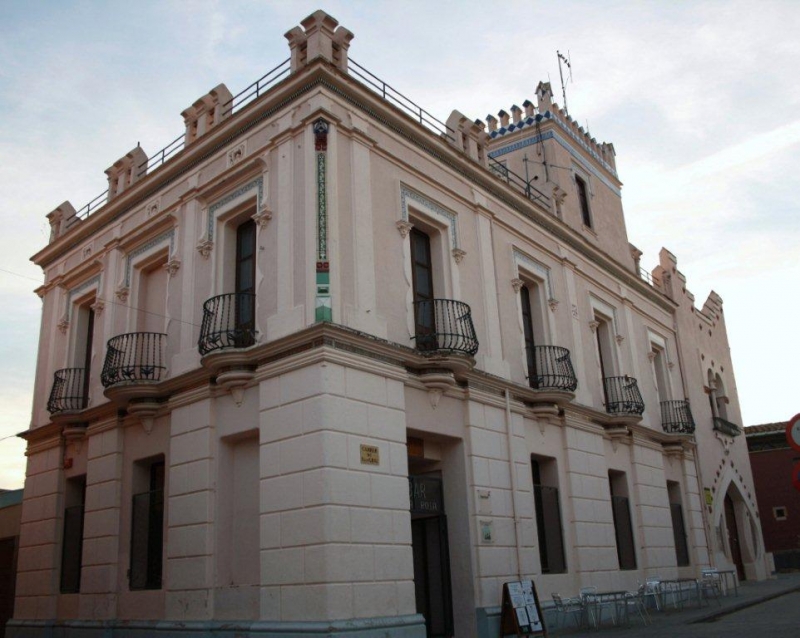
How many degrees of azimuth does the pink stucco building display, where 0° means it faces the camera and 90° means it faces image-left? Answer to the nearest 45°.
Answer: approximately 315°

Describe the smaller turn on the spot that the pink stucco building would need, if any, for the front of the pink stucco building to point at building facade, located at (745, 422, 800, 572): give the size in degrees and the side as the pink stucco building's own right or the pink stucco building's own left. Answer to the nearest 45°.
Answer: approximately 90° to the pink stucco building's own left

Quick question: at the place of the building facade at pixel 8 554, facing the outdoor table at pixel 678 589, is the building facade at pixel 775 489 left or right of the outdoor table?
left
